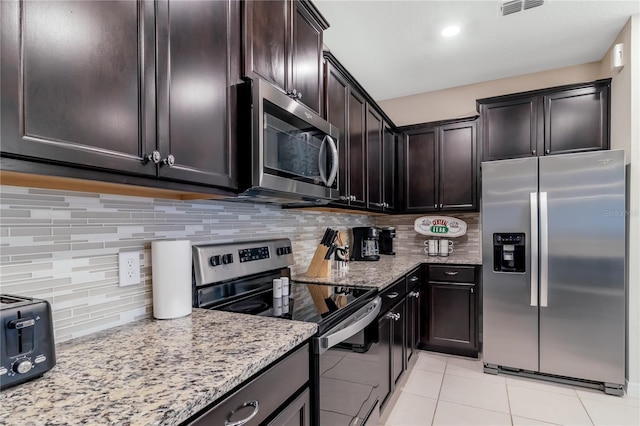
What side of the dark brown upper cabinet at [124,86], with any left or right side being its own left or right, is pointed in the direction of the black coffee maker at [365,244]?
left

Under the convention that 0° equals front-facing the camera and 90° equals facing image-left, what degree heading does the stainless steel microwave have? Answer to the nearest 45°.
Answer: approximately 315°

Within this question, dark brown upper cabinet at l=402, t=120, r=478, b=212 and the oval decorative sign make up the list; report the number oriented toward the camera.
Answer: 2

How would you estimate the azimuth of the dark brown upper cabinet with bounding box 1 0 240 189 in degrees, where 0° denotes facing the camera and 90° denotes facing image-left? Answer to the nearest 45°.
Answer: approximately 315°

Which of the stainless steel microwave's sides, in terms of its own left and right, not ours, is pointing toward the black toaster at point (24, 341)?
right

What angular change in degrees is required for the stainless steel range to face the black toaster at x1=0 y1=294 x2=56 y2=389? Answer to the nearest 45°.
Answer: approximately 90° to its right

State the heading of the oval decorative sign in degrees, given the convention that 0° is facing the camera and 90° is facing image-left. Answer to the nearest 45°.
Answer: approximately 0°

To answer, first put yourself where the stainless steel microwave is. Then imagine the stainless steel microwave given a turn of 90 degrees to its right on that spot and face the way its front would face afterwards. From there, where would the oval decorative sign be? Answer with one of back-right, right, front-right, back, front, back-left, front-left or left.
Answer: back

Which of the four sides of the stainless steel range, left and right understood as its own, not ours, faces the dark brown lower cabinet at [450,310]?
left
